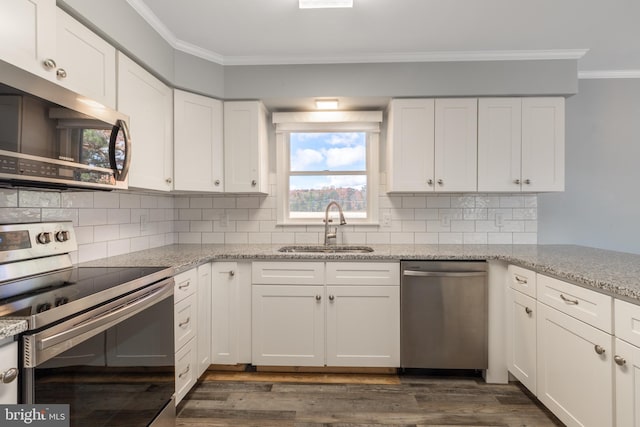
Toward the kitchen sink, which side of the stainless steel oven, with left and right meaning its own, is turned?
left

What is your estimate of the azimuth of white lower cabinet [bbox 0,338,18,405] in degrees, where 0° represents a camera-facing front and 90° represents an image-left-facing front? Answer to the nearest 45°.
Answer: approximately 315°

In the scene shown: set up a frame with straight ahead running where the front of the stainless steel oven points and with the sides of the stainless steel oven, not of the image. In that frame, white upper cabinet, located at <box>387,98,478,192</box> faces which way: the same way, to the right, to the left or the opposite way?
to the right

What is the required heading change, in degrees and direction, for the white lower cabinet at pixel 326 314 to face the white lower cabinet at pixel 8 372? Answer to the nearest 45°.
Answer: approximately 45° to its right

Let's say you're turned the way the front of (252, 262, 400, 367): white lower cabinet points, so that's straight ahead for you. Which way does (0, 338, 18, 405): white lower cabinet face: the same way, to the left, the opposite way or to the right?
to the left

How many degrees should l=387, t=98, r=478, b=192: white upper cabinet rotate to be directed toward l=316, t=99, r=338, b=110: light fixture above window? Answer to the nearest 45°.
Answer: approximately 90° to its right

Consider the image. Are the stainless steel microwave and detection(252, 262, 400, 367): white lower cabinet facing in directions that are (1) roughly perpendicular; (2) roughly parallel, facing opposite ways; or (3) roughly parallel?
roughly perpendicular

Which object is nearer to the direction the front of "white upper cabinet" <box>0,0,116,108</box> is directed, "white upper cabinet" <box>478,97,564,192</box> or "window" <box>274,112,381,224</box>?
the white upper cabinet

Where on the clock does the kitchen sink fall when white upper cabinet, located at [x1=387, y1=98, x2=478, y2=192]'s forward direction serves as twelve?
The kitchen sink is roughly at 3 o'clock from the white upper cabinet.

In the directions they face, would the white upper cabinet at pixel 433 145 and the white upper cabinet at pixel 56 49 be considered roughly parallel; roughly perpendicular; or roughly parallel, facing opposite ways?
roughly perpendicular
